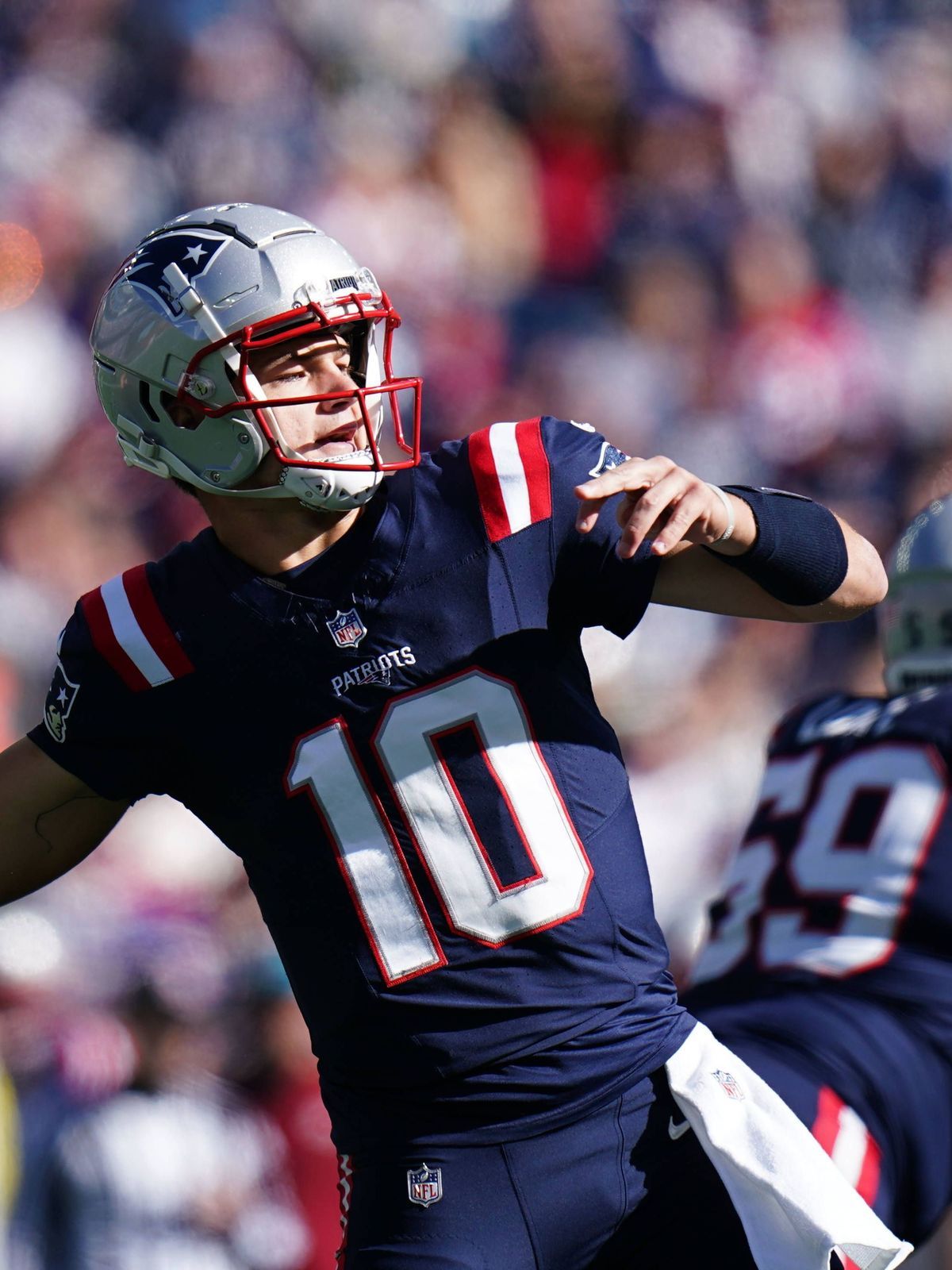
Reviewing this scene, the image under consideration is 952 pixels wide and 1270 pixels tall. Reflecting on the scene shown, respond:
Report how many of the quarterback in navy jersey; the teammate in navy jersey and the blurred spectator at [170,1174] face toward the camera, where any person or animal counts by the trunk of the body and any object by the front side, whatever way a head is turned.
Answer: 2

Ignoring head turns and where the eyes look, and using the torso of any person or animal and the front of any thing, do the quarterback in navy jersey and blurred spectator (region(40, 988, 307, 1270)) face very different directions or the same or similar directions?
same or similar directions

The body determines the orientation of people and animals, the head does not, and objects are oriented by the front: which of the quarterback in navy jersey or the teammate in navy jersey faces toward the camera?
the quarterback in navy jersey

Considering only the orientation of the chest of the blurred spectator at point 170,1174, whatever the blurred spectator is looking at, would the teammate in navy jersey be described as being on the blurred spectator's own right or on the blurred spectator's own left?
on the blurred spectator's own left

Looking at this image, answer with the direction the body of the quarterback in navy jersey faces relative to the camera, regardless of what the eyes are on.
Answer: toward the camera

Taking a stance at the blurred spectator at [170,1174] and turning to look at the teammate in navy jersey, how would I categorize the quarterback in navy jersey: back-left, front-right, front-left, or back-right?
front-right

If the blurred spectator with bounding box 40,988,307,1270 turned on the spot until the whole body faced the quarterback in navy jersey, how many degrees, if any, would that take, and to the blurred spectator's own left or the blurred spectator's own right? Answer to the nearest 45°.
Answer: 0° — they already face them

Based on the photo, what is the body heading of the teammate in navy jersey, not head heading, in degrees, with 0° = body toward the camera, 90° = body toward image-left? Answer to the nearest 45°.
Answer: approximately 225°

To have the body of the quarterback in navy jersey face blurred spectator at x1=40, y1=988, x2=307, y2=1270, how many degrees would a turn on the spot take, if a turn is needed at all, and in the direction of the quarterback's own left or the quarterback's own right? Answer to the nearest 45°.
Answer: approximately 135° to the quarterback's own right

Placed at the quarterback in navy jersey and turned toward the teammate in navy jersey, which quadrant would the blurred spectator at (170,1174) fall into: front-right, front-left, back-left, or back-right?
front-left

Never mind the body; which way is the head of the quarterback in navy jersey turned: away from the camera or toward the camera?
toward the camera

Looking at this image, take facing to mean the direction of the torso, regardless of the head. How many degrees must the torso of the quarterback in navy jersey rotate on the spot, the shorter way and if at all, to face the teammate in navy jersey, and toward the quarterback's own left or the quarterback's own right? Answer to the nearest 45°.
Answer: approximately 135° to the quarterback's own left
